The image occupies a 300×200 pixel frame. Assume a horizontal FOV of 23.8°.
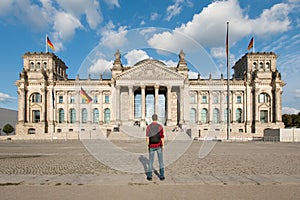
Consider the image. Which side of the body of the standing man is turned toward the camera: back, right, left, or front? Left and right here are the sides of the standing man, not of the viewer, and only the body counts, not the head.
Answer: back
